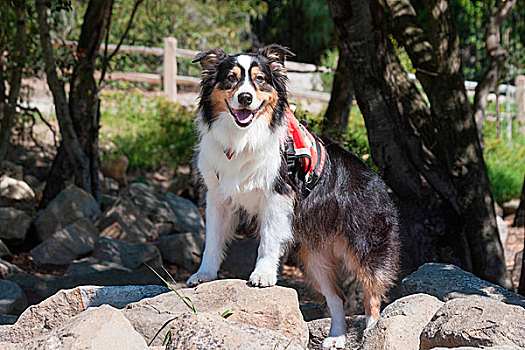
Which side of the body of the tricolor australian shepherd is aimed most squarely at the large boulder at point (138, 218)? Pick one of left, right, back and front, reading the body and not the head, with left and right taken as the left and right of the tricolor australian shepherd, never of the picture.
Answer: right

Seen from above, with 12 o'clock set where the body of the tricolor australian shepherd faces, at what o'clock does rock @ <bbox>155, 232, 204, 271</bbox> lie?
The rock is roughly at 4 o'clock from the tricolor australian shepherd.

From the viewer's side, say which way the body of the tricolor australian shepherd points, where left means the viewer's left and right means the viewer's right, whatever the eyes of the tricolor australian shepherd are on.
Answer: facing the viewer and to the left of the viewer

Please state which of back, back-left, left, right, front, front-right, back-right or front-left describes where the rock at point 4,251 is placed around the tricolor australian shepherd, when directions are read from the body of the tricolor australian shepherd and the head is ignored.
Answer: right

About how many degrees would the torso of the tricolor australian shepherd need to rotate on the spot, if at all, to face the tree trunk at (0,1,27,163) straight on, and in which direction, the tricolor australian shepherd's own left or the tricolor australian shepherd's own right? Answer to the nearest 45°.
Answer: approximately 90° to the tricolor australian shepherd's own right

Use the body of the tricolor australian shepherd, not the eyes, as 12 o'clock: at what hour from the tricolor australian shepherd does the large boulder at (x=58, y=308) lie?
The large boulder is roughly at 1 o'clock from the tricolor australian shepherd.

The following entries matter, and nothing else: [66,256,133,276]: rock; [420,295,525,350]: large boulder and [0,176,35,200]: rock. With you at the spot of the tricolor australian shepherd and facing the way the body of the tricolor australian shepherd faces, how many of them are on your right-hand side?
2

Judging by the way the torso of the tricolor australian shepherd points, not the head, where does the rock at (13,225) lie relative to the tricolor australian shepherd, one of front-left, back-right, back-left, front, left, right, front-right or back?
right

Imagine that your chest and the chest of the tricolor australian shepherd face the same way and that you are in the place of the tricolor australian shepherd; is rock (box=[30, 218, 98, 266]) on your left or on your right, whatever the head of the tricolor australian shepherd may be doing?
on your right

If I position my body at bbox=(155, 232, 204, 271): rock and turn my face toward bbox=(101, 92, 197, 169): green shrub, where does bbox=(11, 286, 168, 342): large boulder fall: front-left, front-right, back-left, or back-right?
back-left

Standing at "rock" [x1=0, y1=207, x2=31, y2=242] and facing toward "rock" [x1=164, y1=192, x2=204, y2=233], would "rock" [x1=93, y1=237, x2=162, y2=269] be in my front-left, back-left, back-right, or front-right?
front-right

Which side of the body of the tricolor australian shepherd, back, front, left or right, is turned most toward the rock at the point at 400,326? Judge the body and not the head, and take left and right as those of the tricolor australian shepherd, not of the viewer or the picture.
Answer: left

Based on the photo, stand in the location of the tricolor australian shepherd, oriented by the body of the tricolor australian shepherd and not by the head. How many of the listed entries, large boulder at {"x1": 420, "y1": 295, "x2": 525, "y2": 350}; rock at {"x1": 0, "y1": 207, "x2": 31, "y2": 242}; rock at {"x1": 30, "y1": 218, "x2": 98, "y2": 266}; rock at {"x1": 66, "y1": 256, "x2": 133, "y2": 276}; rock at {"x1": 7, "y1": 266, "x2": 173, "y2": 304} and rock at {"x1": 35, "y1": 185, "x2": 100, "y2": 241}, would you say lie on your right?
5

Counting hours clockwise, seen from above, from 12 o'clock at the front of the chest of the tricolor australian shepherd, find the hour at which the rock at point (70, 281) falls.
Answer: The rock is roughly at 3 o'clock from the tricolor australian shepherd.

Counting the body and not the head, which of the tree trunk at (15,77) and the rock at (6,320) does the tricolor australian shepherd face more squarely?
the rock

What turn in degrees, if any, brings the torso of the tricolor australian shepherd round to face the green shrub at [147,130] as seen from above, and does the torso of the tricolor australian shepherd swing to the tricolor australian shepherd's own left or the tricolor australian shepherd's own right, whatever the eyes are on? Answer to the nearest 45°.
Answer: approximately 135° to the tricolor australian shepherd's own right
